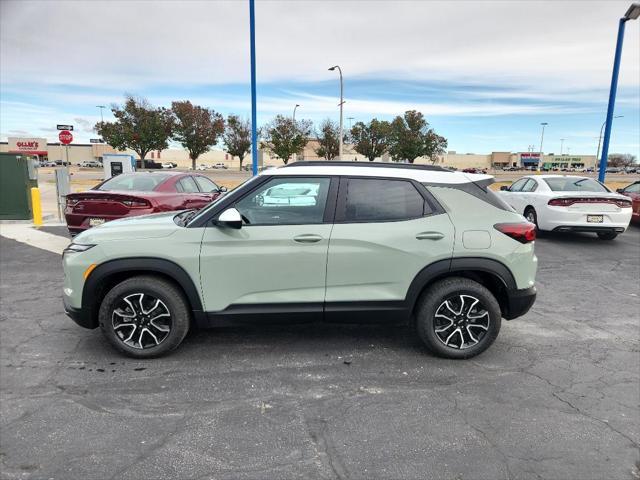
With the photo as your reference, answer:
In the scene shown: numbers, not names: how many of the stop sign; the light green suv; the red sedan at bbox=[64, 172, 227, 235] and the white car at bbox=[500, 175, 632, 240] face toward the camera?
1

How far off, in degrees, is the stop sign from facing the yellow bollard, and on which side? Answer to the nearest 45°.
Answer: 0° — it already faces it

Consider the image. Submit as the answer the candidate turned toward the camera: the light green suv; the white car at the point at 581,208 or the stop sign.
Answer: the stop sign

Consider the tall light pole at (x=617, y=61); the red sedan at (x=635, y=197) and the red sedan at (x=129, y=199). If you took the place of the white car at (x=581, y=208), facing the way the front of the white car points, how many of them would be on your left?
1

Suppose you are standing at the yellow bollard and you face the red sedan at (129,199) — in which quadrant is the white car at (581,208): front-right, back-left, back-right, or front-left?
front-left

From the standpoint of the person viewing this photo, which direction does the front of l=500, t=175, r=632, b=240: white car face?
facing away from the viewer and to the left of the viewer

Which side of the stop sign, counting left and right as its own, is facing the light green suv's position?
front

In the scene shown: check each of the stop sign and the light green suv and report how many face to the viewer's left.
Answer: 1

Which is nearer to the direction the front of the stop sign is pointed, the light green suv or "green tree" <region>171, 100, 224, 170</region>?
the light green suv

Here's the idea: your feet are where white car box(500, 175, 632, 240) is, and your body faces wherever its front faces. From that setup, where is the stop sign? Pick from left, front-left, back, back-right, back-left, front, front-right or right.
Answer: front-left

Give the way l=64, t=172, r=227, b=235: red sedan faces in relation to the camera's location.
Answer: facing away from the viewer and to the right of the viewer

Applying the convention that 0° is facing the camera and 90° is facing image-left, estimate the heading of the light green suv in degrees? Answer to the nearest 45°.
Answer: approximately 90°

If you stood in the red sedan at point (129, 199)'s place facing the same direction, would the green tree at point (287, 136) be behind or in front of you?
in front

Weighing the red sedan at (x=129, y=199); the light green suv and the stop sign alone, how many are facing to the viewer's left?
1

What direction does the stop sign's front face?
toward the camera

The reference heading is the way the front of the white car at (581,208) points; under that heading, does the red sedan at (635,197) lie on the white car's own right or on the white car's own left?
on the white car's own right

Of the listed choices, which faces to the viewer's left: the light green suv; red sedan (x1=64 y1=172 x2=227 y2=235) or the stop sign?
the light green suv

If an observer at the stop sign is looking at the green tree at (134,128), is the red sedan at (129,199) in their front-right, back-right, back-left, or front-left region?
back-right
